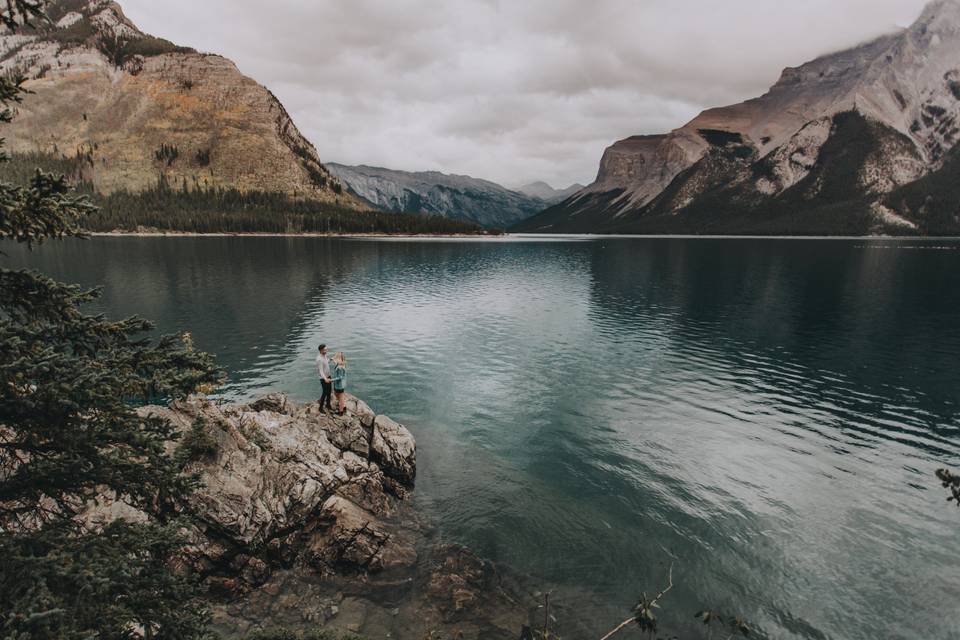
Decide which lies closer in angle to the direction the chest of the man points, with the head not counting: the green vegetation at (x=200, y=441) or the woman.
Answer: the woman

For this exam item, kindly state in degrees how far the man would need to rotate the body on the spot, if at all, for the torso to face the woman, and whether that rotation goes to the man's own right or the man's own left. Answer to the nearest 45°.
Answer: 0° — they already face them

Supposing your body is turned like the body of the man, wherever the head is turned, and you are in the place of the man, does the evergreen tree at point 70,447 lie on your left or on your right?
on your right

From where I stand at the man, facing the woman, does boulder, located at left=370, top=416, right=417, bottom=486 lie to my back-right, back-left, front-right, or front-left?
front-right

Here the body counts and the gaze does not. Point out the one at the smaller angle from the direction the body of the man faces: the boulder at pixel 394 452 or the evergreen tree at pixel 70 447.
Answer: the boulder

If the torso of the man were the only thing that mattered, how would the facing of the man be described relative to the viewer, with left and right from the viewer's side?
facing to the right of the viewer

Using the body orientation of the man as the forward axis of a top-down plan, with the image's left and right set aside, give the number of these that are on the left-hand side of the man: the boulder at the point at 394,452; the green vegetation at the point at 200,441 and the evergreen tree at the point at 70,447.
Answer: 0

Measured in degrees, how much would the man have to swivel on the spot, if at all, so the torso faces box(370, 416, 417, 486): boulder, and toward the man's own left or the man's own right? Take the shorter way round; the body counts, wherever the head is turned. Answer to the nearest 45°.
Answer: approximately 45° to the man's own right

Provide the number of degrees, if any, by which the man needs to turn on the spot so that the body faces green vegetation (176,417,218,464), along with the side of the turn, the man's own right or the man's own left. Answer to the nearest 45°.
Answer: approximately 135° to the man's own right
